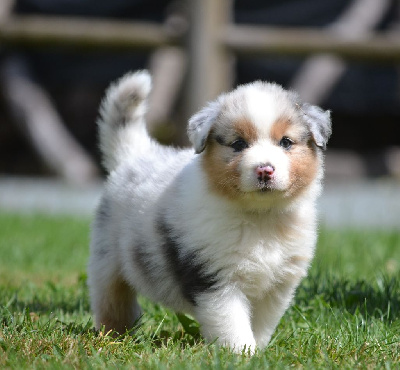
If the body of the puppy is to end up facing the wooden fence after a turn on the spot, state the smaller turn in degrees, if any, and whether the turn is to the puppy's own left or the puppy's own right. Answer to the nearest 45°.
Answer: approximately 135° to the puppy's own left

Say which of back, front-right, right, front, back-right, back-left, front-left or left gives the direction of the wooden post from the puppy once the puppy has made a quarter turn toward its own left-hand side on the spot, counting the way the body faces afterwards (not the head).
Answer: front-left

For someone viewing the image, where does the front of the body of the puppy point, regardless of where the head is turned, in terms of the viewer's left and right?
facing the viewer and to the right of the viewer
